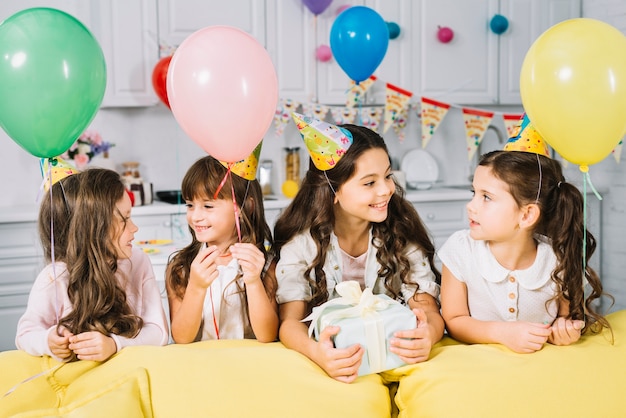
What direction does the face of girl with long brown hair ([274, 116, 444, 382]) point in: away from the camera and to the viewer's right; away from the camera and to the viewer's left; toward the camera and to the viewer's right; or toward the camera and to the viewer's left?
toward the camera and to the viewer's right

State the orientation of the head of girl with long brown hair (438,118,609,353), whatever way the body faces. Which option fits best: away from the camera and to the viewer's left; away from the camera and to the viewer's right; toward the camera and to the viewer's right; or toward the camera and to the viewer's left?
toward the camera and to the viewer's left

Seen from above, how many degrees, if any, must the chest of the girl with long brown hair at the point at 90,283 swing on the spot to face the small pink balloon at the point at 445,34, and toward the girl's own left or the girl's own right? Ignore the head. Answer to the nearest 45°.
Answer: approximately 135° to the girl's own left

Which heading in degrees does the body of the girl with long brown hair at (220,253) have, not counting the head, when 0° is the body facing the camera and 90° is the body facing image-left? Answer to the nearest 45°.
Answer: approximately 0°

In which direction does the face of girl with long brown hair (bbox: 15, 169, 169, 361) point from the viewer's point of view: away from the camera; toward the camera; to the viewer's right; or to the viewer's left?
to the viewer's right

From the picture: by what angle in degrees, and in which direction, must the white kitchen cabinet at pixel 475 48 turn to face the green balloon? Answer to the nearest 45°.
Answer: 0° — it already faces it

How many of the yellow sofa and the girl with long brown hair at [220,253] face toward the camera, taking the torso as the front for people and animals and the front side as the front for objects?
2
